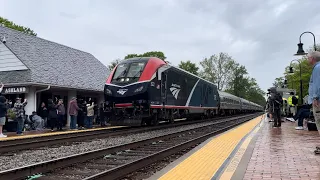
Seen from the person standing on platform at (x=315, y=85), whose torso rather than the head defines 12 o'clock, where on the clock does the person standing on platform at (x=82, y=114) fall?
the person standing on platform at (x=82, y=114) is roughly at 1 o'clock from the person standing on platform at (x=315, y=85).

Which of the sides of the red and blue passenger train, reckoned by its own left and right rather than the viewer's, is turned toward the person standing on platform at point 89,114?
front

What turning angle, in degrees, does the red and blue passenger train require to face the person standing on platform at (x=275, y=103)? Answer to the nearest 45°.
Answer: approximately 135° to its left

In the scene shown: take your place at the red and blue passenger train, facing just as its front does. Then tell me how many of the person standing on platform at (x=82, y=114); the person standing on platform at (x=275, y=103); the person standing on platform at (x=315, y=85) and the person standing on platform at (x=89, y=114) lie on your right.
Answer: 2

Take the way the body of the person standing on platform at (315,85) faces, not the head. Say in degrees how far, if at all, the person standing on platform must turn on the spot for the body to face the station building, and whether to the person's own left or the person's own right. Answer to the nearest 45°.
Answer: approximately 45° to the person's own right

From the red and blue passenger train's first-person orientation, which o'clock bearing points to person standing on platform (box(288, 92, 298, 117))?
The person standing on platform is roughly at 7 o'clock from the red and blue passenger train.

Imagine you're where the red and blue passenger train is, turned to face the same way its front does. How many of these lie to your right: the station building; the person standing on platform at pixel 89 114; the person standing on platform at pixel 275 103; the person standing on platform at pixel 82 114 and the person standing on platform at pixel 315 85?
3

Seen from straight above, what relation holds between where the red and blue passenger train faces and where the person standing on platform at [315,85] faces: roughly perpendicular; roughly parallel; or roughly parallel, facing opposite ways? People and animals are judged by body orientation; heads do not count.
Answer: roughly perpendicular

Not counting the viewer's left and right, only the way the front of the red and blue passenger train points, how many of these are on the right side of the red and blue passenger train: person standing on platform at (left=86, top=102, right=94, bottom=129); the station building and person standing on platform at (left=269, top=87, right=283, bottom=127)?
2

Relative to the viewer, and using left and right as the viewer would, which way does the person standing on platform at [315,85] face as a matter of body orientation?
facing to the left of the viewer

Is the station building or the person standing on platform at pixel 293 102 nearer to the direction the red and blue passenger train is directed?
the station building
